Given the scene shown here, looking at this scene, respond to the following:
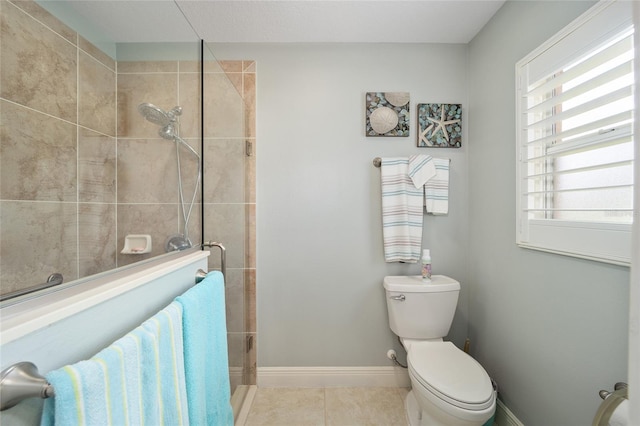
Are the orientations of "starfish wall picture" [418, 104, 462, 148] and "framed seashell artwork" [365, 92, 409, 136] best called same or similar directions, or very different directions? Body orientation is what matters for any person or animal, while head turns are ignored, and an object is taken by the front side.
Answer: same or similar directions

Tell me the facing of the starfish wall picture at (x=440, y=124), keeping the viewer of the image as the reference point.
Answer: facing the viewer

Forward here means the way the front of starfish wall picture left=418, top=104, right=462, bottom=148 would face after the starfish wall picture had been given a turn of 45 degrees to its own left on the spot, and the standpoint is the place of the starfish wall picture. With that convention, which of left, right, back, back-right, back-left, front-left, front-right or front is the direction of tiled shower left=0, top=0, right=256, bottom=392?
right

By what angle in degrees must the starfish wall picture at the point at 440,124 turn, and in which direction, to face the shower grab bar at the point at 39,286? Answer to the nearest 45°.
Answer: approximately 45° to its right

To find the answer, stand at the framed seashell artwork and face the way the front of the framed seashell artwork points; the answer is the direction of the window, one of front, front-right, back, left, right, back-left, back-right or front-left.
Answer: front-left

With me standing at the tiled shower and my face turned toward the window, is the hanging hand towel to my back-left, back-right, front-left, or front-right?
front-left

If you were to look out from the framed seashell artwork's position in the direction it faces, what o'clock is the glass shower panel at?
The glass shower panel is roughly at 2 o'clock from the framed seashell artwork.

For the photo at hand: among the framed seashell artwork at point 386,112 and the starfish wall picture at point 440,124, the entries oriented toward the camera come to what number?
2

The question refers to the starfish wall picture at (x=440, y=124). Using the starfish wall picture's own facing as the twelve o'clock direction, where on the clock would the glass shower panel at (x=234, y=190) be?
The glass shower panel is roughly at 2 o'clock from the starfish wall picture.

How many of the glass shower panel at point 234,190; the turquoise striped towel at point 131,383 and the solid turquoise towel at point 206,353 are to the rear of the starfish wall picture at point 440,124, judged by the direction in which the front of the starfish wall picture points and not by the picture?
0

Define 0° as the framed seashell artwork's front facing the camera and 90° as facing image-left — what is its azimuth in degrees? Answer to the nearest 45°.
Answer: approximately 0°
